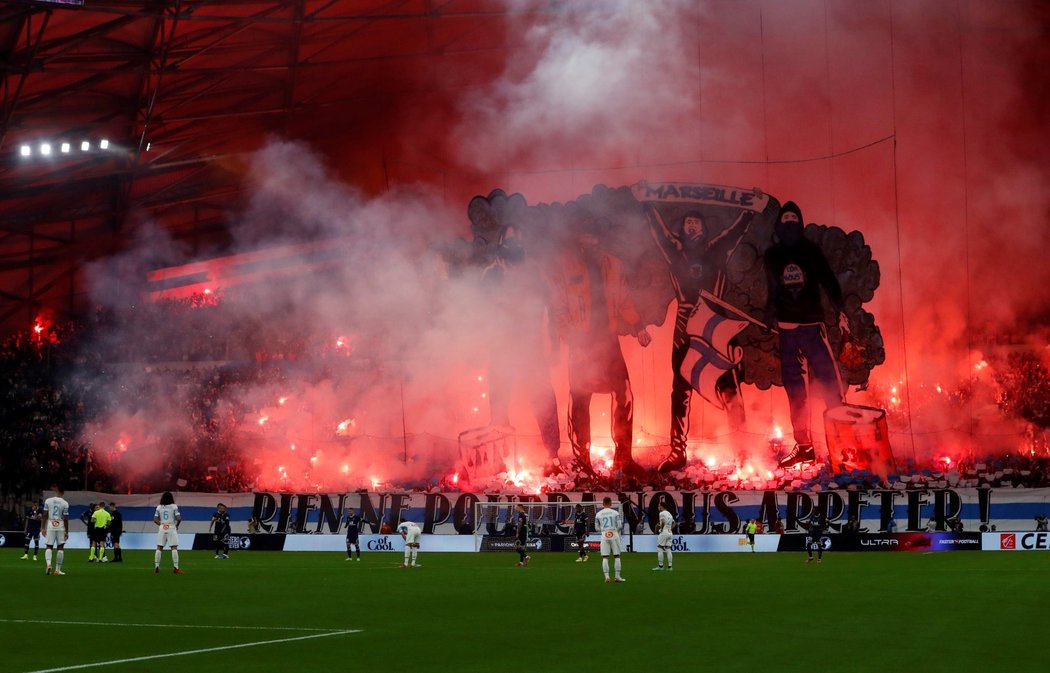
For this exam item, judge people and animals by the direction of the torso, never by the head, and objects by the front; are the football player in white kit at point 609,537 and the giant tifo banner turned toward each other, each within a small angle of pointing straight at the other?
yes

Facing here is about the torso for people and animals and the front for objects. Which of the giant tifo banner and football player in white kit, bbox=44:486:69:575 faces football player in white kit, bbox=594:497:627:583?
the giant tifo banner

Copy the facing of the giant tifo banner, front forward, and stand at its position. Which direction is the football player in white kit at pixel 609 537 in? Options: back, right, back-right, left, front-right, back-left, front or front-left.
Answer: front

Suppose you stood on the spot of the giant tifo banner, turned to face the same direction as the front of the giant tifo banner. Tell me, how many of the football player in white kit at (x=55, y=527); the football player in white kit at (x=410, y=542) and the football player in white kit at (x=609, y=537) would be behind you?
0

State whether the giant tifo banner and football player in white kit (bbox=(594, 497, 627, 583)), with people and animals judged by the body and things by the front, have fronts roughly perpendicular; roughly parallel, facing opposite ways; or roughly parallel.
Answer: roughly parallel, facing opposite ways

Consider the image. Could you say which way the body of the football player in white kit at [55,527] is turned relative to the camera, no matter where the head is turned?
away from the camera

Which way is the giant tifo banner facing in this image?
toward the camera

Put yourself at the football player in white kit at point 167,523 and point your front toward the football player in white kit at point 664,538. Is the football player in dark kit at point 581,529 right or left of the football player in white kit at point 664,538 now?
left

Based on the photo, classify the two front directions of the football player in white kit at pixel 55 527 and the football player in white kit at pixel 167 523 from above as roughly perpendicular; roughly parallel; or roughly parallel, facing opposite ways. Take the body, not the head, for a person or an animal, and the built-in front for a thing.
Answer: roughly parallel

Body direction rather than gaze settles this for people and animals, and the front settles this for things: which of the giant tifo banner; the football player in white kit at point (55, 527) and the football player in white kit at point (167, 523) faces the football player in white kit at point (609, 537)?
the giant tifo banner

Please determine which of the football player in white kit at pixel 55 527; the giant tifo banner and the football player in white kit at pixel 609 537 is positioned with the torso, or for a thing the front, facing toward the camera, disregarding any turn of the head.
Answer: the giant tifo banner

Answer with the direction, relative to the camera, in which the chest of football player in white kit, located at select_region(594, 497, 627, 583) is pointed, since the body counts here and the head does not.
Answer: away from the camera

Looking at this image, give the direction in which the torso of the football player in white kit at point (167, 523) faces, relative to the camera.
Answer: away from the camera

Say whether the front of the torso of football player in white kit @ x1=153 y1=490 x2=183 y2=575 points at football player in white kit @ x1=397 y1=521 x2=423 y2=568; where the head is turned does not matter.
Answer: no

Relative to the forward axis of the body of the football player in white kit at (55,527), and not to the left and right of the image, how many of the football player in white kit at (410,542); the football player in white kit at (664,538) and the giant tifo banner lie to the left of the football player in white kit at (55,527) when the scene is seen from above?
0
